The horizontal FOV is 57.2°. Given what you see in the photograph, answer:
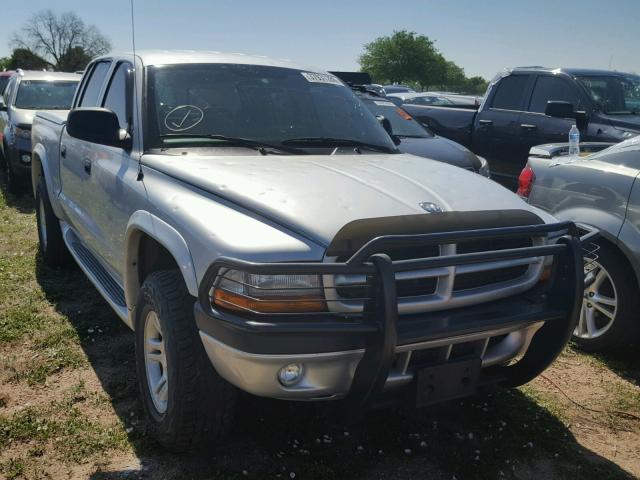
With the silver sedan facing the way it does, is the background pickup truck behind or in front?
behind

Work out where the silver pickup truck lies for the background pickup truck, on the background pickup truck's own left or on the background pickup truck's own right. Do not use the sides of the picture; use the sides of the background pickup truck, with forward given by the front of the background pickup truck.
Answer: on the background pickup truck's own right

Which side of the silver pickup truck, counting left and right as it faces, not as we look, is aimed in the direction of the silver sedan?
left

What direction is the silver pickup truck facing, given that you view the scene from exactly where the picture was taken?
facing the viewer and to the right of the viewer

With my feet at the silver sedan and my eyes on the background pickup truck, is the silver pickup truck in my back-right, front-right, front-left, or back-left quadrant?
back-left

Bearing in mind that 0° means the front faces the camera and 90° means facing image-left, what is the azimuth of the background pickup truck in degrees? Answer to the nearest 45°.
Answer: approximately 315°

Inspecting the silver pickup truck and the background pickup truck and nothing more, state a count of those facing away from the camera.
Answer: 0

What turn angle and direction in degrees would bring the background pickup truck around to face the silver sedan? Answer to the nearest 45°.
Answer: approximately 45° to its right
